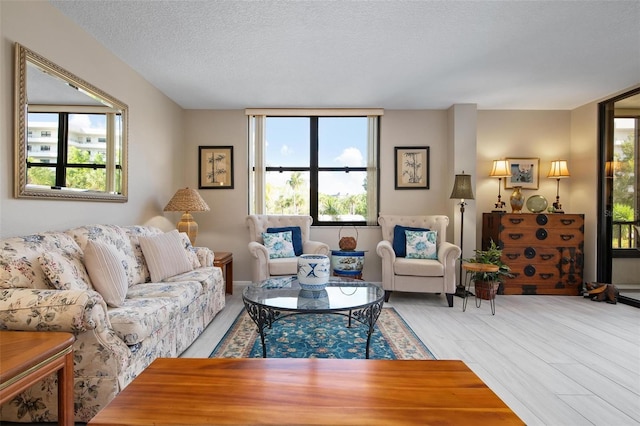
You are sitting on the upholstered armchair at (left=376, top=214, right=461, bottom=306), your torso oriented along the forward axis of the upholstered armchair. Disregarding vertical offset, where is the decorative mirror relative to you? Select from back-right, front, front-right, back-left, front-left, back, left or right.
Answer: front-right

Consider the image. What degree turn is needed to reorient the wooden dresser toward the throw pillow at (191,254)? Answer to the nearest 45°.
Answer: approximately 90° to its right

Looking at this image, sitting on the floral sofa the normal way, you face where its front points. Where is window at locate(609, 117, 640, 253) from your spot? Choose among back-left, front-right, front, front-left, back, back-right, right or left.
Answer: front-left

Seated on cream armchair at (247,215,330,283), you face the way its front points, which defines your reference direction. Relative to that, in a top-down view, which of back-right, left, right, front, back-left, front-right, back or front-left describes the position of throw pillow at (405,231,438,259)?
front-left

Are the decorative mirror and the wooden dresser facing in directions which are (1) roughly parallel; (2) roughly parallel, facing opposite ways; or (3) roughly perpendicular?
roughly perpendicular

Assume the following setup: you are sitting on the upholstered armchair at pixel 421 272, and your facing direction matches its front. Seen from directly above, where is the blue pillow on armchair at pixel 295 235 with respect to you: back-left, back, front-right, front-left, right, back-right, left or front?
right

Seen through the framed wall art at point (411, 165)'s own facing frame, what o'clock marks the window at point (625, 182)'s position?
The window is roughly at 9 o'clock from the framed wall art.

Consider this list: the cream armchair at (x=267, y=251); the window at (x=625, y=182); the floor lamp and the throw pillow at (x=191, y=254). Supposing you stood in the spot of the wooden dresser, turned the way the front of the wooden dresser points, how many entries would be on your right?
3

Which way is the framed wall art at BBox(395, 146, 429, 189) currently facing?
toward the camera

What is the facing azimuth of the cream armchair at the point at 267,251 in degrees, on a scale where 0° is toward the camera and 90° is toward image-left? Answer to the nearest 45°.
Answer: approximately 315°

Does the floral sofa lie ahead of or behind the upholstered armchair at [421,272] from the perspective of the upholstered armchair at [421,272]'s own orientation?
ahead

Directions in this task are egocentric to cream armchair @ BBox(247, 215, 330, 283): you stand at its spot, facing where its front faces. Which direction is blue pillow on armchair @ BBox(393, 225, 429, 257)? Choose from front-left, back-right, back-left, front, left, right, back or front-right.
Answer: front-left

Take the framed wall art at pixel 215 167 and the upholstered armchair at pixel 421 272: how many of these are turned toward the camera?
2

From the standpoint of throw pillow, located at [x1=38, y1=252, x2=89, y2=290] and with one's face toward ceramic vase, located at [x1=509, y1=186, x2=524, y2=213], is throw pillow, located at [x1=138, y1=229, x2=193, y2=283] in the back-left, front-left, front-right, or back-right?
front-left

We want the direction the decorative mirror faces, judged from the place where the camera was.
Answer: facing the viewer and to the right of the viewer

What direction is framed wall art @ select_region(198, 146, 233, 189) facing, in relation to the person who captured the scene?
facing the viewer

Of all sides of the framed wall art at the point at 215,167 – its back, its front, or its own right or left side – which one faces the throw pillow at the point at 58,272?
front

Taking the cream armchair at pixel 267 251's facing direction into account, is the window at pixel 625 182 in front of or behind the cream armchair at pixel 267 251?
in front

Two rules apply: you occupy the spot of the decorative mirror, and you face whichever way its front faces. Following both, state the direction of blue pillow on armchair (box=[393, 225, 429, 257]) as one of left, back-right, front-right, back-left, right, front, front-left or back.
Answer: front-left
